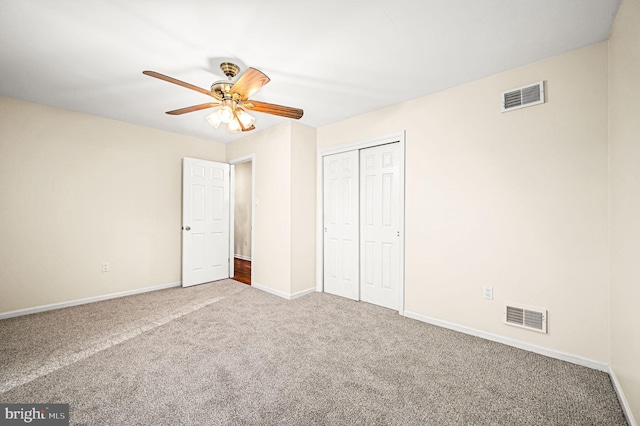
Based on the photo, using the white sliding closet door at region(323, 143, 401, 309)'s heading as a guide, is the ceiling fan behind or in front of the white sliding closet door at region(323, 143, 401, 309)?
in front

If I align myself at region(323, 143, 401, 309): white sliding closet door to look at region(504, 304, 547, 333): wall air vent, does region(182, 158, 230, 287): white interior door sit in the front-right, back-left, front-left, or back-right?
back-right

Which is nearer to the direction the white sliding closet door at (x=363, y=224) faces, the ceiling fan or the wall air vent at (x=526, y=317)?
the ceiling fan

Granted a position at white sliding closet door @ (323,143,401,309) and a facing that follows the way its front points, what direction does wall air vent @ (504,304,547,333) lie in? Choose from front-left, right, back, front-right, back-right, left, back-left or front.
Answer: left

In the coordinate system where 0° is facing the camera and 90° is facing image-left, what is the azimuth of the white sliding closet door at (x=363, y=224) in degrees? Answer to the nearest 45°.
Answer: approximately 45°

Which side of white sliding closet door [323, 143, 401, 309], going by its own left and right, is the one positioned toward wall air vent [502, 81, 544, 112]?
left

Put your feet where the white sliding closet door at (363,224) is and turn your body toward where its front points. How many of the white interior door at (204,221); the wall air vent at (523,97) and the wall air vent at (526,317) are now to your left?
2

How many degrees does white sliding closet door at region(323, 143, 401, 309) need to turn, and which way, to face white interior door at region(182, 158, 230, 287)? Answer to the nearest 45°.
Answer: approximately 45° to its right
